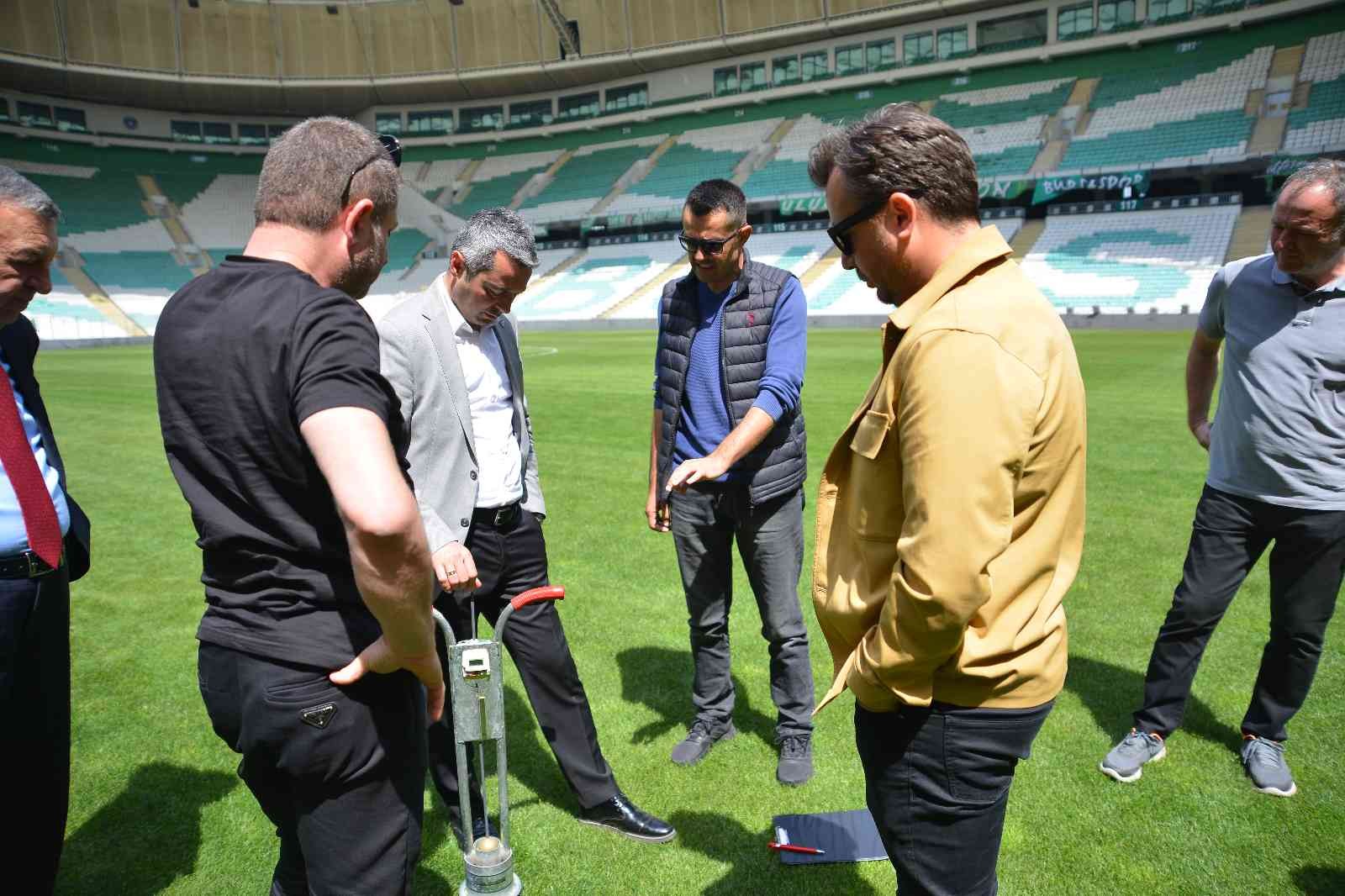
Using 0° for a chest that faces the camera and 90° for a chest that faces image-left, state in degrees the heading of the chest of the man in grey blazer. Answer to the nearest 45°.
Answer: approximately 315°

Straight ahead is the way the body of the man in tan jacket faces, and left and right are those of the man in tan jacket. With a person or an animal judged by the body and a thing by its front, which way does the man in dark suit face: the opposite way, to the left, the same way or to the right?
the opposite way

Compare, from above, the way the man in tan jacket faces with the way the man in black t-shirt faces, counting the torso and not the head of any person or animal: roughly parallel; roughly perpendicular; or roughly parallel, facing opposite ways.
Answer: roughly perpendicular

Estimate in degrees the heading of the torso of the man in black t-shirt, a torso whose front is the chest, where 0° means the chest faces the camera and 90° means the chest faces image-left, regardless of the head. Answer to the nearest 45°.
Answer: approximately 225°

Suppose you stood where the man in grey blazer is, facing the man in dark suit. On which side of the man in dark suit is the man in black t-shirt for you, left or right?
left

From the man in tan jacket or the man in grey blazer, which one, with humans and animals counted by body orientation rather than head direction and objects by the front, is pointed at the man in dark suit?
the man in tan jacket

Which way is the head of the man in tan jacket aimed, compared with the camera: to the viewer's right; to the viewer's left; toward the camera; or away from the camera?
to the viewer's left

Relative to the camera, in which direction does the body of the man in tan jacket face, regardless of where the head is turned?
to the viewer's left

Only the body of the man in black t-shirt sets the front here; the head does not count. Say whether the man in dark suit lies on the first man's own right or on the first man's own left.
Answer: on the first man's own left

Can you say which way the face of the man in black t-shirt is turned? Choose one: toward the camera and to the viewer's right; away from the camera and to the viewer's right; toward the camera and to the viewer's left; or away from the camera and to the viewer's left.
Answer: away from the camera and to the viewer's right

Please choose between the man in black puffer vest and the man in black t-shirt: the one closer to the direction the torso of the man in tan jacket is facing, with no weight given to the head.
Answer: the man in black t-shirt
